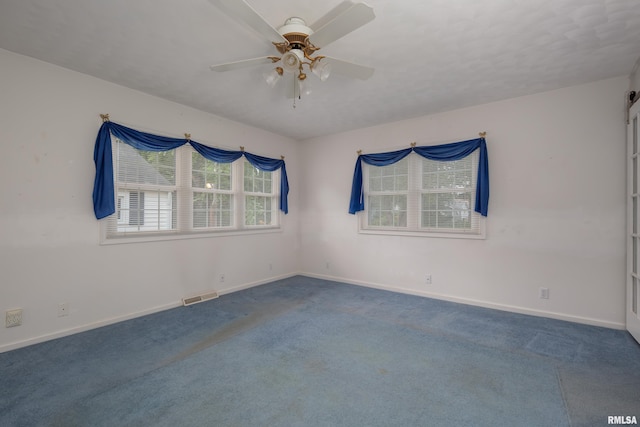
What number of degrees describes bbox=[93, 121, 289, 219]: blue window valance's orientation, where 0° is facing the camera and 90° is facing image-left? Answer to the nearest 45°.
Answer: approximately 315°

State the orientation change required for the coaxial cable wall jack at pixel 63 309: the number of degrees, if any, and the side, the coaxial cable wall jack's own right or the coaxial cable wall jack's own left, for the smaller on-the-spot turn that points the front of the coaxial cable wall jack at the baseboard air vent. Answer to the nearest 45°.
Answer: approximately 90° to the coaxial cable wall jack's own left

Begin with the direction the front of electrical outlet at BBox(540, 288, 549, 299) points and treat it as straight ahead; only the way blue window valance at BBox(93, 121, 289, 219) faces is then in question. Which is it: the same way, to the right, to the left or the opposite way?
to the left

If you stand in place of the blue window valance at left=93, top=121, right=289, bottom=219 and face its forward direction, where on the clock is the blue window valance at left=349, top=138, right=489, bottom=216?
the blue window valance at left=349, top=138, right=489, bottom=216 is roughly at 11 o'clock from the blue window valance at left=93, top=121, right=289, bottom=219.

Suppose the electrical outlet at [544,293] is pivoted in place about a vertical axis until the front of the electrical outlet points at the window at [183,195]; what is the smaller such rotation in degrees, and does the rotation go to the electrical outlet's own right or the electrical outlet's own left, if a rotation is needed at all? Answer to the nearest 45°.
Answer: approximately 45° to the electrical outlet's own right

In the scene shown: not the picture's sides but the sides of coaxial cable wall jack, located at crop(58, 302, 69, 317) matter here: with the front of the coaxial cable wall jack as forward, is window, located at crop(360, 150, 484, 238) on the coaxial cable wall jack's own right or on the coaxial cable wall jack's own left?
on the coaxial cable wall jack's own left

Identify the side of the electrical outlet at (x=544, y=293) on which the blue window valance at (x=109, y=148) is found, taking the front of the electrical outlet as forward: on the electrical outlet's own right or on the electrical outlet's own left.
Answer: on the electrical outlet's own right

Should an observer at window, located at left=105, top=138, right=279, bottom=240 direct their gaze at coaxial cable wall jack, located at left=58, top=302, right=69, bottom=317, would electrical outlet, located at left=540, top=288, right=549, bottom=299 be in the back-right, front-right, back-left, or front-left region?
back-left
